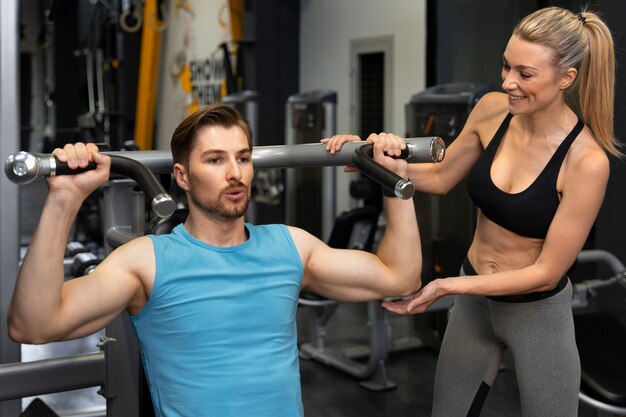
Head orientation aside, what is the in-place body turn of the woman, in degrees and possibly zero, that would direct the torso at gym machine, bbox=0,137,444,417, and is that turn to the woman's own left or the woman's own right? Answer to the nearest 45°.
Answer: approximately 45° to the woman's own right

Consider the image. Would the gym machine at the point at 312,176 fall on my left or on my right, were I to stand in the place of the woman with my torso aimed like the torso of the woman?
on my right

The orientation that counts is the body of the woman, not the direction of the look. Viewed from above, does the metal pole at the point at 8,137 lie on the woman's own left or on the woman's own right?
on the woman's own right

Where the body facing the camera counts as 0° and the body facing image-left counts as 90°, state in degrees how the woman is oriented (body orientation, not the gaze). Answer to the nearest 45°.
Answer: approximately 45°

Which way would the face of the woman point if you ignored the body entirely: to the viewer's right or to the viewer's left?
to the viewer's left

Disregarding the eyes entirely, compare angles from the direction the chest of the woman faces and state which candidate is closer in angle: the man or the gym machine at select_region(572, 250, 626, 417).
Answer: the man

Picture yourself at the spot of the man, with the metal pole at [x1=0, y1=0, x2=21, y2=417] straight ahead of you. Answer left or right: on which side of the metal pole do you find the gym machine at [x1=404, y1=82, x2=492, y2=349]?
right

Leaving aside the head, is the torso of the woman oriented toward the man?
yes

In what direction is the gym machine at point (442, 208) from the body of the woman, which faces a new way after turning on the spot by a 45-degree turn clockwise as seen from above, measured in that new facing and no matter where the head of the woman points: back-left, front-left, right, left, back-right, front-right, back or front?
right

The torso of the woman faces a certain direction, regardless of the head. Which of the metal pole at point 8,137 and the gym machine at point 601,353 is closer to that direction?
the metal pole
